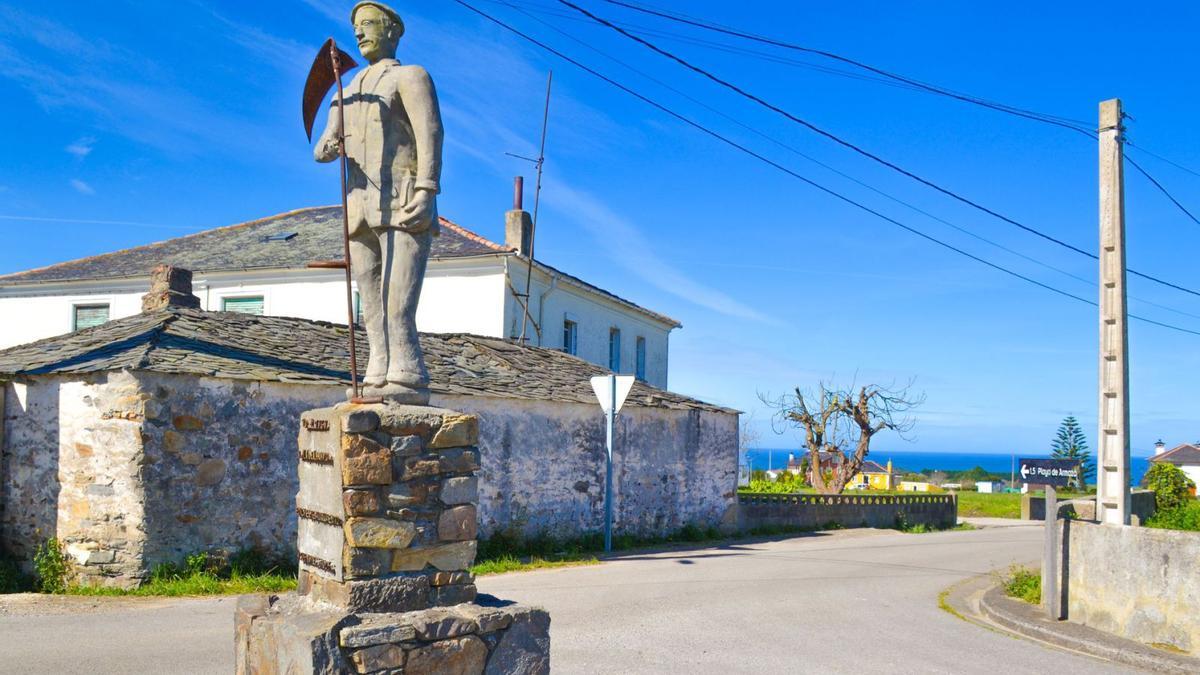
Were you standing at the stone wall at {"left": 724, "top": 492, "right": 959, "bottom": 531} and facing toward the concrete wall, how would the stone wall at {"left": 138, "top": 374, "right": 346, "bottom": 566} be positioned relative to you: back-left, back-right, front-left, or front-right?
front-right

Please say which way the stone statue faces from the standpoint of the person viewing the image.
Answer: facing the viewer and to the left of the viewer

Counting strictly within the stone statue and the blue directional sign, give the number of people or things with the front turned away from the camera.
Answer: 0

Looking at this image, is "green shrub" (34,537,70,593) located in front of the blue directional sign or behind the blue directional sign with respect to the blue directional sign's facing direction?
in front

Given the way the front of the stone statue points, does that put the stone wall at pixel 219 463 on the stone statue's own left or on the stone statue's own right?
on the stone statue's own right

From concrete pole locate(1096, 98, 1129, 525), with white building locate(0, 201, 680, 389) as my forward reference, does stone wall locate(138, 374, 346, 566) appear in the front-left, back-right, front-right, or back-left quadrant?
front-left

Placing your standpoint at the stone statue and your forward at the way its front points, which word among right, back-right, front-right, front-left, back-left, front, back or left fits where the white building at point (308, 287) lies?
back-right

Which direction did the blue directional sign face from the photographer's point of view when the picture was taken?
facing the viewer

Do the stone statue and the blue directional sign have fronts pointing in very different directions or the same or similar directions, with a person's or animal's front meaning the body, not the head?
same or similar directions
